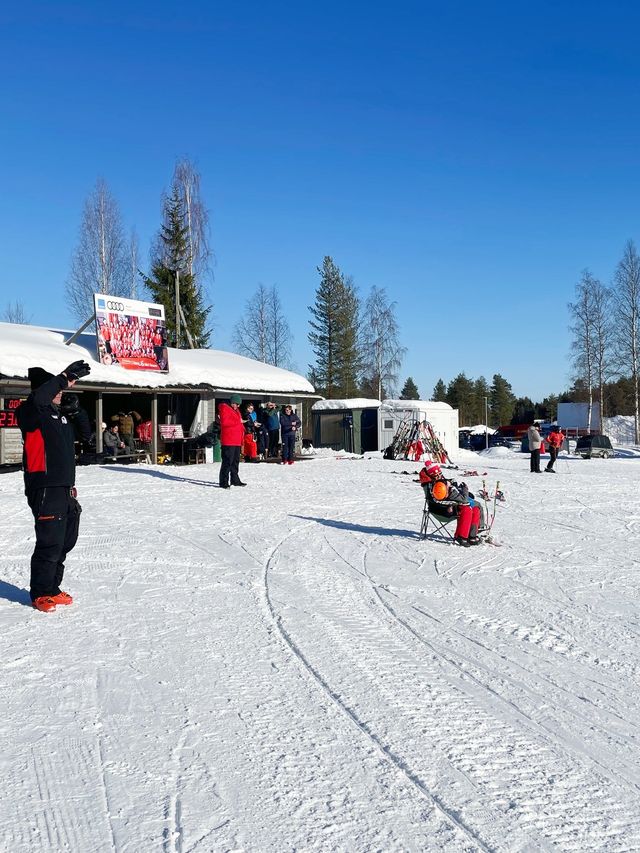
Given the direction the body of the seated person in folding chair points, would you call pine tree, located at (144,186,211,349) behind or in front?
behind

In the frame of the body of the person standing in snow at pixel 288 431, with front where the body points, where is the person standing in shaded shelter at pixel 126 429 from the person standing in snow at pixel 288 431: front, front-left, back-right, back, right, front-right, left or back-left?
right

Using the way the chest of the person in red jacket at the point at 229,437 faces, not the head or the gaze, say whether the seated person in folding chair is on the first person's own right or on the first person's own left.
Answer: on the first person's own right

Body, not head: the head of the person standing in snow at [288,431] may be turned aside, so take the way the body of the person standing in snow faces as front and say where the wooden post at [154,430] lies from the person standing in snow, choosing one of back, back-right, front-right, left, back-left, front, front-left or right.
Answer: right

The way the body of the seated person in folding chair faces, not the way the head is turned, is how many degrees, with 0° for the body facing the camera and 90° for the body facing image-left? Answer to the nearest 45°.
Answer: approximately 315°

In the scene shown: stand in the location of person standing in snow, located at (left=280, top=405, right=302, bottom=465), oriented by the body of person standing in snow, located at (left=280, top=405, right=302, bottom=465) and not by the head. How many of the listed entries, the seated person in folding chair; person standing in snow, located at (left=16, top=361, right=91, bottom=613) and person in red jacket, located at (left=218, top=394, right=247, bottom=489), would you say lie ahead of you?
3

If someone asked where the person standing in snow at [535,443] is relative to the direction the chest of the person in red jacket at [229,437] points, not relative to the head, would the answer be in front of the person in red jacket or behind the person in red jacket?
in front

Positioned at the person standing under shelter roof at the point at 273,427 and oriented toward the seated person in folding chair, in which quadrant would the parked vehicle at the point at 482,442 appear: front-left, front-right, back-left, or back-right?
back-left

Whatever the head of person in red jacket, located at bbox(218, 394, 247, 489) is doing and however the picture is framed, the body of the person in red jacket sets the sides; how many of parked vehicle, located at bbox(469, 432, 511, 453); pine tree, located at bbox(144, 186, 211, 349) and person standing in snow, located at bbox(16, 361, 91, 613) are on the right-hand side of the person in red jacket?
1

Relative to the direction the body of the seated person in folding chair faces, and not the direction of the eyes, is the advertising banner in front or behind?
behind
